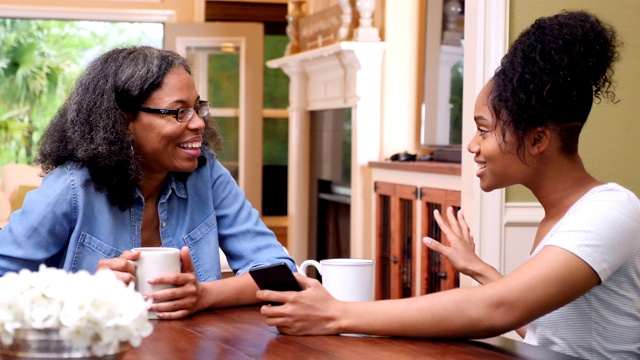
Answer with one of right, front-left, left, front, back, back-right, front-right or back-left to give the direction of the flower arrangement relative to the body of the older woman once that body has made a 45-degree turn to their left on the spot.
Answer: right

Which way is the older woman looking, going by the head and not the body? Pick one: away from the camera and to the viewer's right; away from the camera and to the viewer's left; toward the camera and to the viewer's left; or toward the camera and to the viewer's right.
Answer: toward the camera and to the viewer's right

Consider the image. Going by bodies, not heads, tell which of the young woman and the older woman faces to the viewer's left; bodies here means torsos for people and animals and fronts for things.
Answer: the young woman

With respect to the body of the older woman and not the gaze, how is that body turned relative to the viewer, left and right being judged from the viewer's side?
facing the viewer and to the right of the viewer

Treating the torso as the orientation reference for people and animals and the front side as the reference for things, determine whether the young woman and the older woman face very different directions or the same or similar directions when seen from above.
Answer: very different directions

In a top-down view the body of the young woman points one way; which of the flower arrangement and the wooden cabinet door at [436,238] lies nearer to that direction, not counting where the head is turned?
the flower arrangement

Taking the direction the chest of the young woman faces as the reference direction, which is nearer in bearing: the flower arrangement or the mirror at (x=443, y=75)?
the flower arrangement

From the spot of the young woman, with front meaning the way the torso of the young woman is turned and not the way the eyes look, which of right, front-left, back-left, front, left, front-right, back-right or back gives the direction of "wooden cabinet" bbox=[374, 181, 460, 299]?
right

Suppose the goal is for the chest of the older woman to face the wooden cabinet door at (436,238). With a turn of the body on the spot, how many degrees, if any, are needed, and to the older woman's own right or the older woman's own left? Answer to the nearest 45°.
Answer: approximately 90° to the older woman's own left

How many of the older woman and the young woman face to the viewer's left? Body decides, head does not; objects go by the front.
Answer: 1

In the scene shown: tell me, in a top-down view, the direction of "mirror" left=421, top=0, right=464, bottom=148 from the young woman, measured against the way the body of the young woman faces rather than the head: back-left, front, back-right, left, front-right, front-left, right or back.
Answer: right

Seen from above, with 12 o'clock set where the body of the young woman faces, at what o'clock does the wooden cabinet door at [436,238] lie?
The wooden cabinet door is roughly at 3 o'clock from the young woman.

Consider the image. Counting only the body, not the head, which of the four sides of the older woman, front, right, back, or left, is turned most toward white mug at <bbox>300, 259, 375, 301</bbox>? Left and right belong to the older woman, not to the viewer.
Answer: front

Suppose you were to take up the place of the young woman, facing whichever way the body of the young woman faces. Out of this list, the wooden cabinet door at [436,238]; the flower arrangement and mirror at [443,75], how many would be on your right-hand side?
2

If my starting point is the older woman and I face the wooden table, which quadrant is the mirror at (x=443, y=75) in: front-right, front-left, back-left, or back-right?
back-left

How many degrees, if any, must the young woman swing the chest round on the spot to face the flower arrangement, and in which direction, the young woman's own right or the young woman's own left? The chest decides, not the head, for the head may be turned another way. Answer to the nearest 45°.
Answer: approximately 45° to the young woman's own left

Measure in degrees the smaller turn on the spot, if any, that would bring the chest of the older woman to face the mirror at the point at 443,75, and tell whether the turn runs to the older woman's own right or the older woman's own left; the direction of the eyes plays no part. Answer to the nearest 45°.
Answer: approximately 90° to the older woman's own left

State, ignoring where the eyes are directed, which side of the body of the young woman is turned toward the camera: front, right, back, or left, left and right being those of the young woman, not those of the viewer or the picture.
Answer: left

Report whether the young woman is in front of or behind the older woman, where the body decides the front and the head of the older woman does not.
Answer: in front
